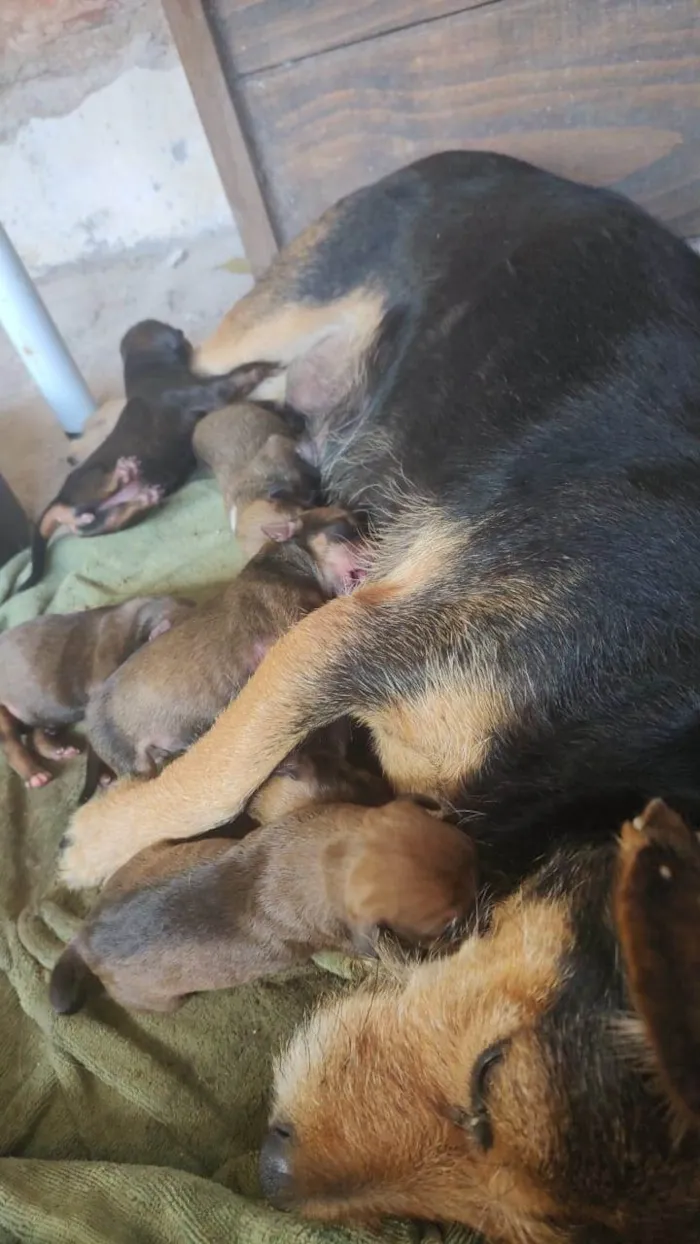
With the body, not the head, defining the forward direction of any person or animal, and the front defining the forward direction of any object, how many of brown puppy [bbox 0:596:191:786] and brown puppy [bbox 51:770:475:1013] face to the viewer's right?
2

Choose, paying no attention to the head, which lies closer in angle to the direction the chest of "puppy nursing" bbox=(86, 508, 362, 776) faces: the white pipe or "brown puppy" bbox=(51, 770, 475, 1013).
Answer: the white pipe

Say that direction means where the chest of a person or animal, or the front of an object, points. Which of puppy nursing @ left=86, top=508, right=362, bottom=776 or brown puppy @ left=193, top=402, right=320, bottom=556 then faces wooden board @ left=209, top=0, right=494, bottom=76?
the puppy nursing

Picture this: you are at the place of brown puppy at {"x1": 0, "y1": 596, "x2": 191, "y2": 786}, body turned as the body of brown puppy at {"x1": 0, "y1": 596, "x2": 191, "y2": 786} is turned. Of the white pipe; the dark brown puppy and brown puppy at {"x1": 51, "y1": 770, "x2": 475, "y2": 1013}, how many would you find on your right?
1

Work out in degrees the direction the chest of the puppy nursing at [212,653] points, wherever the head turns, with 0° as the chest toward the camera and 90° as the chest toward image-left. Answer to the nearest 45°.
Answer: approximately 225°

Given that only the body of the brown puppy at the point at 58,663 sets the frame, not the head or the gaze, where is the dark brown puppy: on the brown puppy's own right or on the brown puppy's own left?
on the brown puppy's own left

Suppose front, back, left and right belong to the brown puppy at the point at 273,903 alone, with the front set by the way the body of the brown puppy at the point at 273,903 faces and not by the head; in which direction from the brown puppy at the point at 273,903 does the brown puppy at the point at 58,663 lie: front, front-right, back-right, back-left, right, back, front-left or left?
left

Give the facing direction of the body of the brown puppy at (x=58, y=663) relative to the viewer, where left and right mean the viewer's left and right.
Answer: facing to the right of the viewer

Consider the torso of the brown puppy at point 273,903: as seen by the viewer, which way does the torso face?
to the viewer's right

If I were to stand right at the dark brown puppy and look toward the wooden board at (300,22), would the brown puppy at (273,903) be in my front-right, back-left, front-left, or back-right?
back-right

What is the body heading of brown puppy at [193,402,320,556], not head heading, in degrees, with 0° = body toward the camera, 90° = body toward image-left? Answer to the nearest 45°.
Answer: approximately 315°

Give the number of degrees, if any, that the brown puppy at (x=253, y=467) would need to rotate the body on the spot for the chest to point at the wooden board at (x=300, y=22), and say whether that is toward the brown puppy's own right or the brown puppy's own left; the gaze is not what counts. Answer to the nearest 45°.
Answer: approximately 90° to the brown puppy's own left
